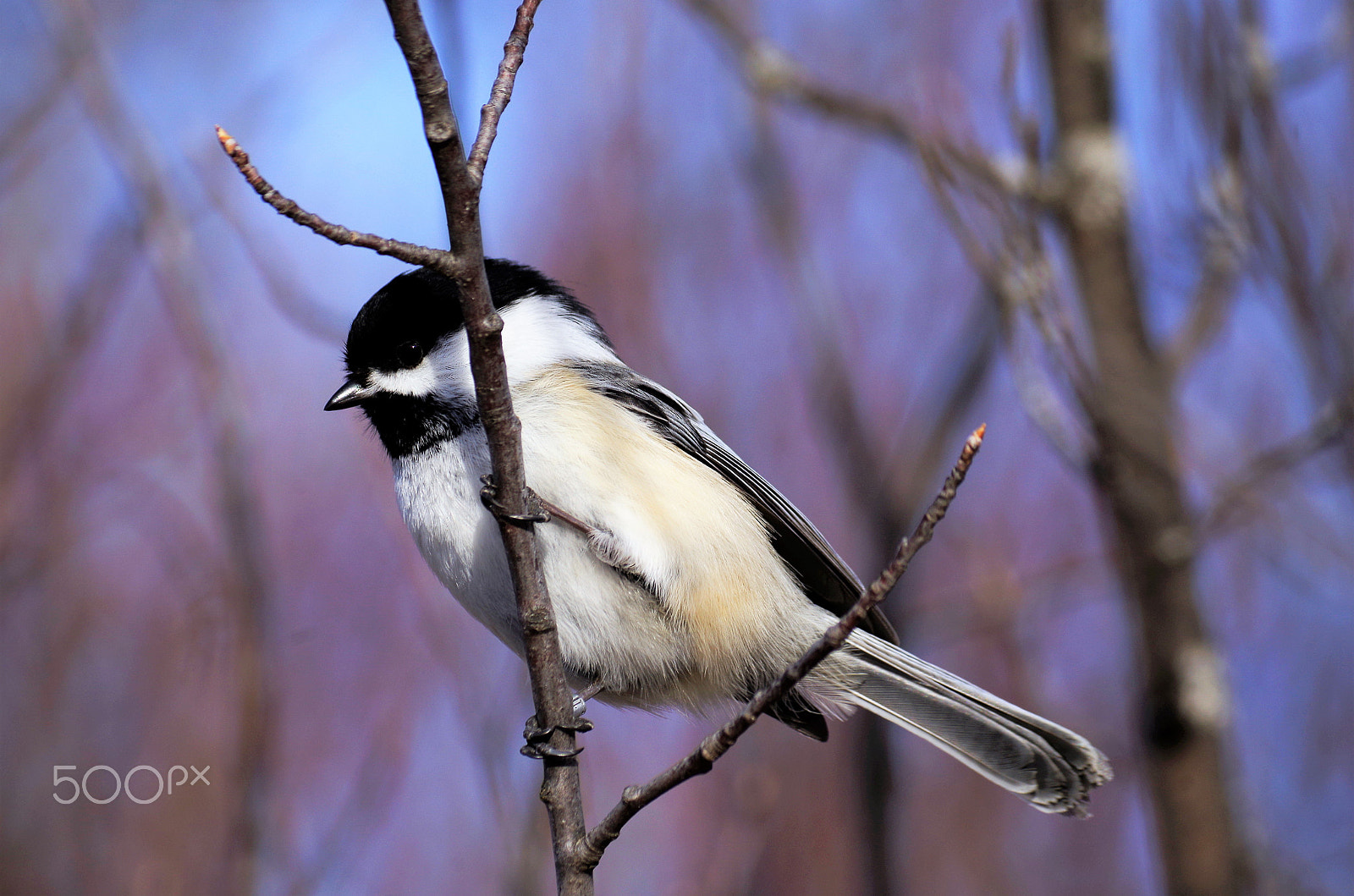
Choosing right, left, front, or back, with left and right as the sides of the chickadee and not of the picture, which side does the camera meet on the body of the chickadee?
left

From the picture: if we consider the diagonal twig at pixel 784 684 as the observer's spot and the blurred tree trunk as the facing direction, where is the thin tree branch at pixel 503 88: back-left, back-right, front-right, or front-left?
back-left

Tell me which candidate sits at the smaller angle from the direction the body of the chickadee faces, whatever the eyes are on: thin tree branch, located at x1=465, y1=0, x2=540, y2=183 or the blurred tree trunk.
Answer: the thin tree branch

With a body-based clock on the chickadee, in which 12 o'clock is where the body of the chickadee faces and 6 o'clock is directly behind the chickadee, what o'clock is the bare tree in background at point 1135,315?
The bare tree in background is roughly at 4 o'clock from the chickadee.

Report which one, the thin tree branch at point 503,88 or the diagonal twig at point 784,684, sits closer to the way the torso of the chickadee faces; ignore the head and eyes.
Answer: the thin tree branch

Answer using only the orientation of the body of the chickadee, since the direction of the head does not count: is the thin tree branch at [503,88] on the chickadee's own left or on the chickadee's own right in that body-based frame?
on the chickadee's own left
